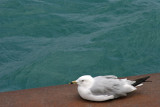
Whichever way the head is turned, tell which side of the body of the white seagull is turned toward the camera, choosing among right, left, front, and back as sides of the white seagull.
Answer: left
